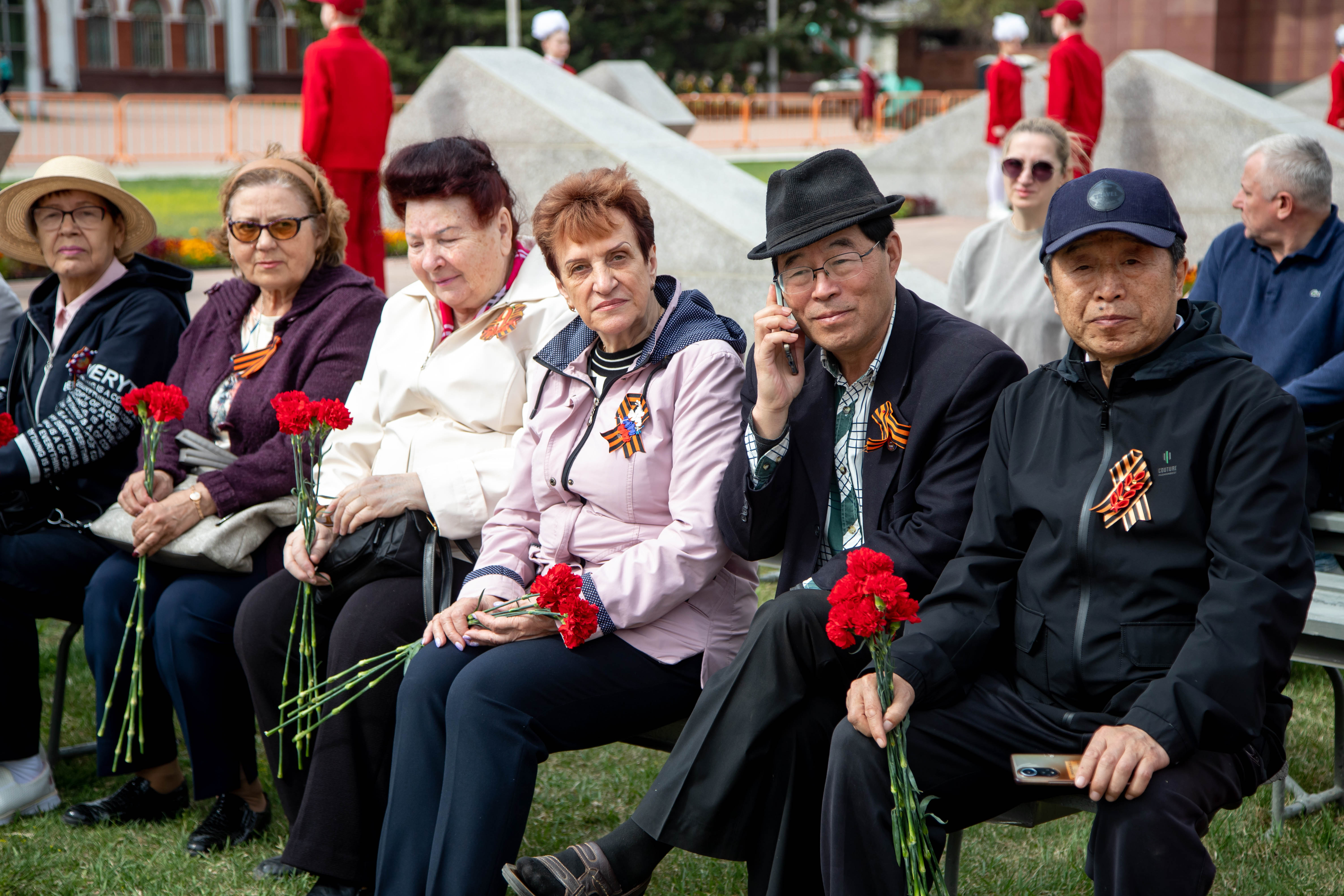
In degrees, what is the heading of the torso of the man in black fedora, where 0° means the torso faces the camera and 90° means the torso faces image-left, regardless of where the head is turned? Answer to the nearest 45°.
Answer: approximately 45°

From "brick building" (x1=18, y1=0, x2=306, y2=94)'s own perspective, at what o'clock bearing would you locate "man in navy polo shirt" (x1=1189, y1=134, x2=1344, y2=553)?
The man in navy polo shirt is roughly at 12 o'clock from the brick building.

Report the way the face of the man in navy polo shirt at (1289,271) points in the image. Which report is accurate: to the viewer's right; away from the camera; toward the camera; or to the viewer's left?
to the viewer's left

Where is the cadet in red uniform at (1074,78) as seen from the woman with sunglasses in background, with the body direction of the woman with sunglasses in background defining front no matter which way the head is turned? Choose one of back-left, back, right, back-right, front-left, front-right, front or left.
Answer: back

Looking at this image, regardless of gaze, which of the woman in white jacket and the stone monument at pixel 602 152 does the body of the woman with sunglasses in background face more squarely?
the woman in white jacket

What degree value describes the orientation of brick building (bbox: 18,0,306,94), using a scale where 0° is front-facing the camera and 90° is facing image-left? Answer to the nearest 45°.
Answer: approximately 0°

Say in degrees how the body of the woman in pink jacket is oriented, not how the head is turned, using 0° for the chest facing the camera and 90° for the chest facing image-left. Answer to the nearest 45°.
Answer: approximately 45°

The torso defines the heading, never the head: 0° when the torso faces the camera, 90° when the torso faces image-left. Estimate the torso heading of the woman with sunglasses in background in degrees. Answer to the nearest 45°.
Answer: approximately 0°

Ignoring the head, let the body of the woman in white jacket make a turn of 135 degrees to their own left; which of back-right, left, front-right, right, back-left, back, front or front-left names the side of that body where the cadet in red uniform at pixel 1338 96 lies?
front-left

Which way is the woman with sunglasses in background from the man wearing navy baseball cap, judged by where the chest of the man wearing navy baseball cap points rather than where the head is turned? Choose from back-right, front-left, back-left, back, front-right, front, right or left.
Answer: back-right

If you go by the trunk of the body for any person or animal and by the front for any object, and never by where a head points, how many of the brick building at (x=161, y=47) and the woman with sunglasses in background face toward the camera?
2

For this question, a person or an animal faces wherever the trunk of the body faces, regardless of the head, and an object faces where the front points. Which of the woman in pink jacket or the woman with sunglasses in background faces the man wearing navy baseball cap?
the woman with sunglasses in background
